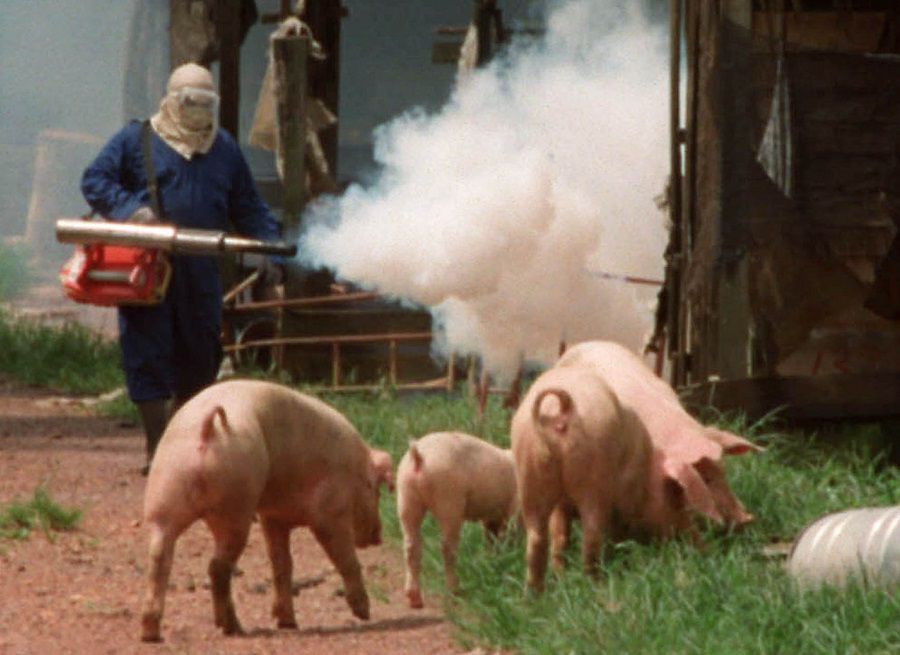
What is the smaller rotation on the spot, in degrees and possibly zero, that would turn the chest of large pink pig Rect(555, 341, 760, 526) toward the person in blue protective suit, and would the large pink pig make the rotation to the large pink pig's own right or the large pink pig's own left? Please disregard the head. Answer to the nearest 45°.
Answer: approximately 180°

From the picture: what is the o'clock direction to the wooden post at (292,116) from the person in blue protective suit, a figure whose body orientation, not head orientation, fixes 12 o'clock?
The wooden post is roughly at 8 o'clock from the person in blue protective suit.

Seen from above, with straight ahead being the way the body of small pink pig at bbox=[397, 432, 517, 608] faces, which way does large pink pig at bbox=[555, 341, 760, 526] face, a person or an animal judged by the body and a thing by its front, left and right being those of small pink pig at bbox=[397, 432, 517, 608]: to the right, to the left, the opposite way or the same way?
to the right

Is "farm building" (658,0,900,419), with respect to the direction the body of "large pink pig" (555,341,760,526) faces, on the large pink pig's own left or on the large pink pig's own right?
on the large pink pig's own left

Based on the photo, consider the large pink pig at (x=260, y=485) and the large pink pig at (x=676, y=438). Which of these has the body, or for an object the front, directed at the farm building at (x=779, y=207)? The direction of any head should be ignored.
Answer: the large pink pig at (x=260, y=485)

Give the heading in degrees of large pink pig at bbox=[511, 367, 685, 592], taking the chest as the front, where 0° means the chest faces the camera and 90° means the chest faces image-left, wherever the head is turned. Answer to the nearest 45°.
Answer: approximately 225°

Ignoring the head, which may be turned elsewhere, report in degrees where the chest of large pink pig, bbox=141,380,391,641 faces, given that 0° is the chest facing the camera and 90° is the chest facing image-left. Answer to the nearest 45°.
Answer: approximately 225°

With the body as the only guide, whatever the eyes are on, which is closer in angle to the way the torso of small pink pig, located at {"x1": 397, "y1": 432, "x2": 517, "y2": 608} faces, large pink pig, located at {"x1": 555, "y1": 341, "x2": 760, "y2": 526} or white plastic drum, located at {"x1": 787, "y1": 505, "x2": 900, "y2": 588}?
the large pink pig

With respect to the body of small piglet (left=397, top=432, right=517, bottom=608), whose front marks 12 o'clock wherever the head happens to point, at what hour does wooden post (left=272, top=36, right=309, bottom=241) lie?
The wooden post is roughly at 10 o'clock from the small piglet.
